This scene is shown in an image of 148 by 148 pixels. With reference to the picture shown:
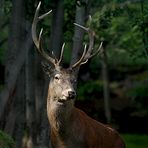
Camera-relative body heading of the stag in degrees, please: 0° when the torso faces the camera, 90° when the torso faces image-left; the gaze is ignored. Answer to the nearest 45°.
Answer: approximately 45°

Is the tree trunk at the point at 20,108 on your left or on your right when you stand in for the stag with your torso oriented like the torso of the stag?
on your right

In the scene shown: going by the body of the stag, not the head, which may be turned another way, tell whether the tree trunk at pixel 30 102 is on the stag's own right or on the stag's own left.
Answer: on the stag's own right
